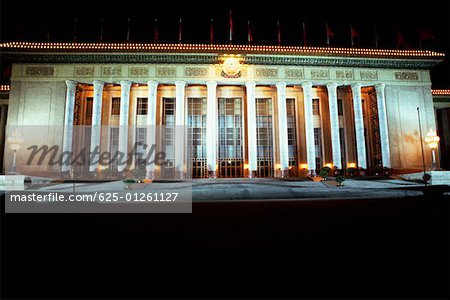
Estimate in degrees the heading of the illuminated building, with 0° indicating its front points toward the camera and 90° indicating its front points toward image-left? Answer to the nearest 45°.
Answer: approximately 0°
